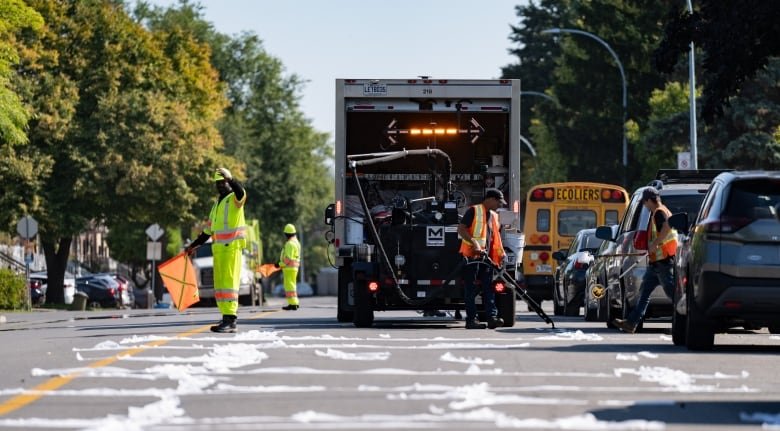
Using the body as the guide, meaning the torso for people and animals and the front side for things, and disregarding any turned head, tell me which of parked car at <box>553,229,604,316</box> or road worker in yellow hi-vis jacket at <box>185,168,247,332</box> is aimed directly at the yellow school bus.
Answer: the parked car

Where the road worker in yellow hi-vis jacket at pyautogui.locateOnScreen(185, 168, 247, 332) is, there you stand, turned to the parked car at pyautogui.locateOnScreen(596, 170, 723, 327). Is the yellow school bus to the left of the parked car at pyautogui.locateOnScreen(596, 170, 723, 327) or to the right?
left

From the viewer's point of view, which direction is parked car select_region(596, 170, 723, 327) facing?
away from the camera

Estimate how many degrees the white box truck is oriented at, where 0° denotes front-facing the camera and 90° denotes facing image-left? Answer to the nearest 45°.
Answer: approximately 180°

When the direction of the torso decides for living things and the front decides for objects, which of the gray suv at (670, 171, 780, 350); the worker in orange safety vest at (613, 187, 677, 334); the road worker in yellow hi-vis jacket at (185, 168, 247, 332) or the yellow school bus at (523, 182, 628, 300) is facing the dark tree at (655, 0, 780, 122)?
the gray suv

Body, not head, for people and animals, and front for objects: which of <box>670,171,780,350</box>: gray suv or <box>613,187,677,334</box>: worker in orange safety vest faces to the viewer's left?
the worker in orange safety vest

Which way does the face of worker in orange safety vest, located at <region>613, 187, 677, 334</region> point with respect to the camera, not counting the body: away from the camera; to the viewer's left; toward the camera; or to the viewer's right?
to the viewer's left

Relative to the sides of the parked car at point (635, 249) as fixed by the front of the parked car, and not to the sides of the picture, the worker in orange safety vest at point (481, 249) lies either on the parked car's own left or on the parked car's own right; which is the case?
on the parked car's own left

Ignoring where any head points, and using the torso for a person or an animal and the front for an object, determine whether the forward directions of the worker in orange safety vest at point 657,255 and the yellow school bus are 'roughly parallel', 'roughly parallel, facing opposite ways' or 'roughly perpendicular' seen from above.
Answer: roughly perpendicular

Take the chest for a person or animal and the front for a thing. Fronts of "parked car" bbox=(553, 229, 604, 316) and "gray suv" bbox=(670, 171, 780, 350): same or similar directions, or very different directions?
same or similar directions

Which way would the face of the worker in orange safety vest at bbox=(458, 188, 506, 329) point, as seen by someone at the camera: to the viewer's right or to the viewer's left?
to the viewer's right
